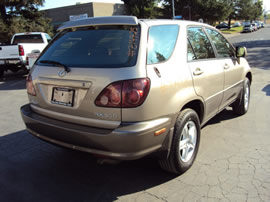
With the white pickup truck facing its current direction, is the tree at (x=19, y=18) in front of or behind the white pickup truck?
in front

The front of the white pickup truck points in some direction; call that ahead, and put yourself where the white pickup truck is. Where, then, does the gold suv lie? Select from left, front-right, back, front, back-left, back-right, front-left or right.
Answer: back-right

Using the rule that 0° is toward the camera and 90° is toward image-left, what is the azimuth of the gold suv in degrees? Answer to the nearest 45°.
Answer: approximately 225°

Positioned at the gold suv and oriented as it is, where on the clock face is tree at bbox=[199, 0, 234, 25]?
The tree is roughly at 11 o'clock from the gold suv.

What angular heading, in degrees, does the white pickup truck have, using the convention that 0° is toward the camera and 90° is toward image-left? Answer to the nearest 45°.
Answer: approximately 225°

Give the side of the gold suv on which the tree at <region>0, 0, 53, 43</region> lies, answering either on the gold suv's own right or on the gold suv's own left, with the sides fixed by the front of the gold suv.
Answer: on the gold suv's own left

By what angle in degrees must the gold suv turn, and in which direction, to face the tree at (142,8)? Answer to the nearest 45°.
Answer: approximately 45° to its left

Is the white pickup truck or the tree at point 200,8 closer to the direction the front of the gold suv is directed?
the tree

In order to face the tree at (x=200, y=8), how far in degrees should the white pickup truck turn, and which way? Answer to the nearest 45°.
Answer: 0° — it already faces it
